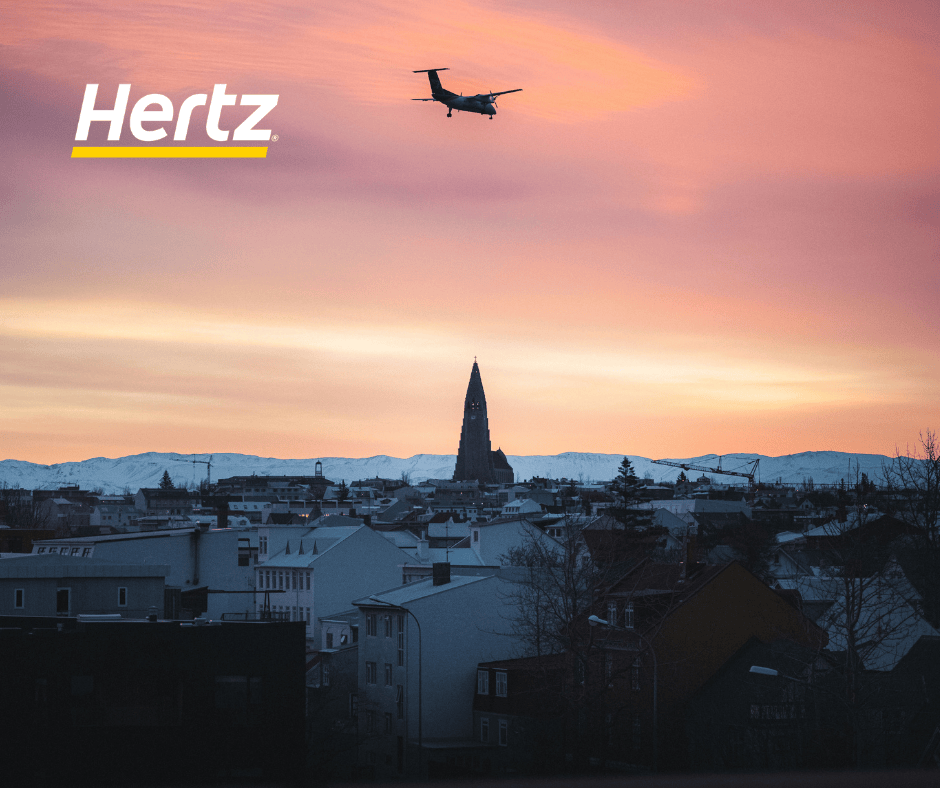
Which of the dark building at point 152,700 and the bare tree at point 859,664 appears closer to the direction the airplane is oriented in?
the bare tree

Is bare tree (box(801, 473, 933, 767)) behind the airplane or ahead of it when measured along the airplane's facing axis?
ahead

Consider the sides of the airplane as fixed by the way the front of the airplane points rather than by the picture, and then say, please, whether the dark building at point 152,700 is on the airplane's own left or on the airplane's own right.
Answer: on the airplane's own right

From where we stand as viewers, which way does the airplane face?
facing the viewer and to the right of the viewer
